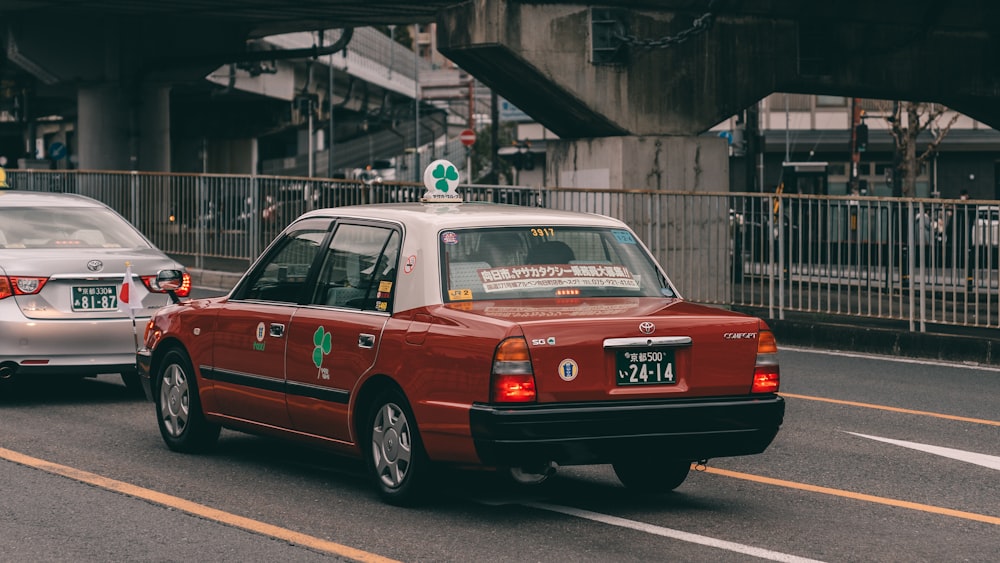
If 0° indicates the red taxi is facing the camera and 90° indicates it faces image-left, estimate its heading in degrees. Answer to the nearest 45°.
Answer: approximately 135°

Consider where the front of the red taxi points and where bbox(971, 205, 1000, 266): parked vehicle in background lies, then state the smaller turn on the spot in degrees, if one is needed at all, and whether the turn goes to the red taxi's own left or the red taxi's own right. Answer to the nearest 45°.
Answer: approximately 90° to the red taxi's own right

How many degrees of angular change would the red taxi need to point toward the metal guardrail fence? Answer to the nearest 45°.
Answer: approximately 45° to its right

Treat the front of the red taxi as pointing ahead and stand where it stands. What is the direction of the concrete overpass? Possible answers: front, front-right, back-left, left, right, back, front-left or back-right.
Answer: front-right
